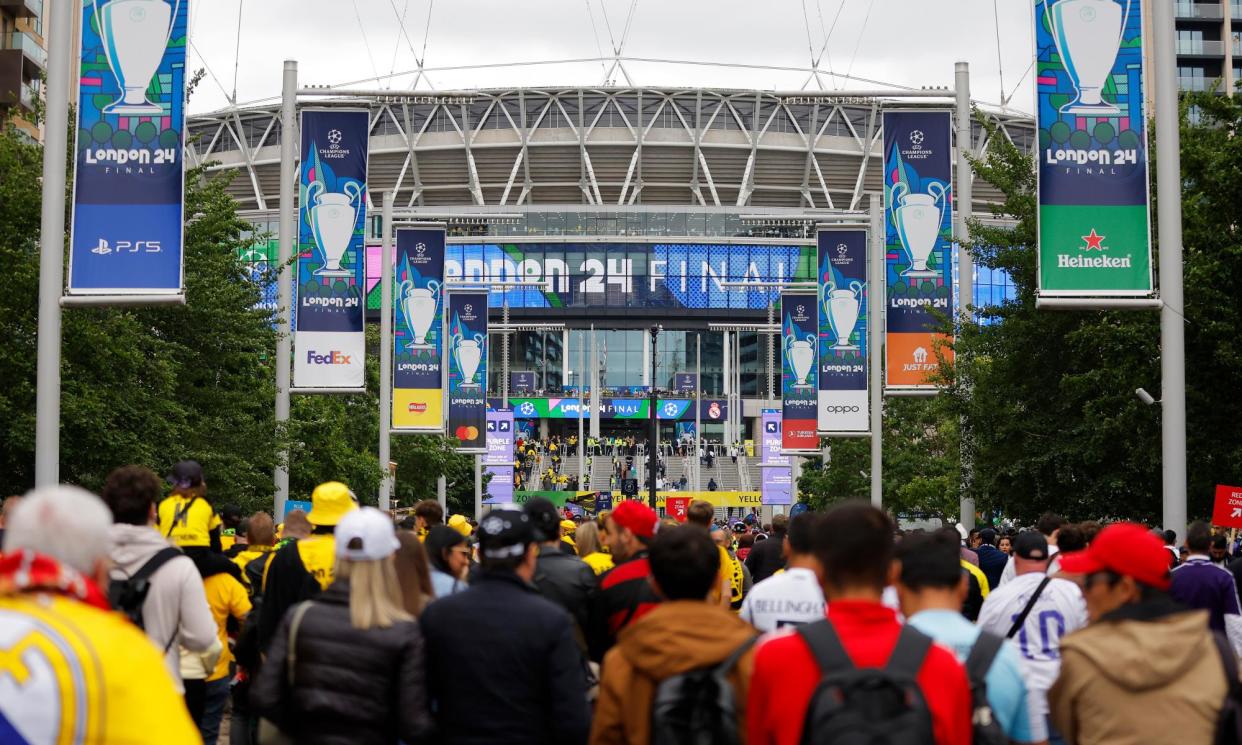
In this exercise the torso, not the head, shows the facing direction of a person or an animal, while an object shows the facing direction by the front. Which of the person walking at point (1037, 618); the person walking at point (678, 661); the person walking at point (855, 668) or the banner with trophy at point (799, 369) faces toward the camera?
the banner with trophy

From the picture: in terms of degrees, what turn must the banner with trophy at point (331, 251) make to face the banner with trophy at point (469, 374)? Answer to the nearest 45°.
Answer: approximately 180°

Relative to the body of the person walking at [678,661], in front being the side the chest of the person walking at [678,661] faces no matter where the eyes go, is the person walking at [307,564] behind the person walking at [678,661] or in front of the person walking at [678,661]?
in front

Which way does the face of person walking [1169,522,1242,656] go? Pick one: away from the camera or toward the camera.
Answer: away from the camera

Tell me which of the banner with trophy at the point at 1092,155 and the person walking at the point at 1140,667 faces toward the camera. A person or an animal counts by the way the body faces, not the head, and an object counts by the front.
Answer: the banner with trophy

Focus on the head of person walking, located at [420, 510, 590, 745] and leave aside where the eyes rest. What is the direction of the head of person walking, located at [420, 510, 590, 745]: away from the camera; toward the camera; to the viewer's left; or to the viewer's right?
away from the camera

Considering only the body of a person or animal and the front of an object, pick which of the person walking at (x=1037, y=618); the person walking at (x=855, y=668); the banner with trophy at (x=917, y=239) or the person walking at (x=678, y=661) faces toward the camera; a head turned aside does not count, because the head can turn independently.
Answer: the banner with trophy

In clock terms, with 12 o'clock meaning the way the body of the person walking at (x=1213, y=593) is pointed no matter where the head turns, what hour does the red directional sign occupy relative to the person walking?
The red directional sign is roughly at 12 o'clock from the person walking.

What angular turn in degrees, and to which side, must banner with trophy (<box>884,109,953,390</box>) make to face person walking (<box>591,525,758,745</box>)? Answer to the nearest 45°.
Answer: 0° — it already faces them

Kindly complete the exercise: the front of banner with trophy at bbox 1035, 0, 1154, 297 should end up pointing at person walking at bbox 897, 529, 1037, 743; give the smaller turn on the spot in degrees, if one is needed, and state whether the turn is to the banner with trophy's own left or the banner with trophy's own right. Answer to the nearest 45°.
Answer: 0° — it already faces them

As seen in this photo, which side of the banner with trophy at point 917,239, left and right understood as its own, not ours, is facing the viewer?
front

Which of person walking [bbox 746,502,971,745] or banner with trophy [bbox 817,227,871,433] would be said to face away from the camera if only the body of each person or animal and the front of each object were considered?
the person walking

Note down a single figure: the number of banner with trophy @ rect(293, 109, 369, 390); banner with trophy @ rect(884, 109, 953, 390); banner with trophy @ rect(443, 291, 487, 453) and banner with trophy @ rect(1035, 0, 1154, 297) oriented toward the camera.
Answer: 4

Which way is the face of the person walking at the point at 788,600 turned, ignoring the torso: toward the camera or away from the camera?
away from the camera

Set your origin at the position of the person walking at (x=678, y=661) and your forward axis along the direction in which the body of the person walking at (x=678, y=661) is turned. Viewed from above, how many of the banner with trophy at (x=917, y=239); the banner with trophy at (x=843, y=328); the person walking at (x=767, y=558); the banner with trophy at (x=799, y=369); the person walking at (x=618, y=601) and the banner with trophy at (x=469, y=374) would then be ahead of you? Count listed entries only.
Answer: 6

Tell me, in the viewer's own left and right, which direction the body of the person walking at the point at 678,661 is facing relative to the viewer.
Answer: facing away from the viewer

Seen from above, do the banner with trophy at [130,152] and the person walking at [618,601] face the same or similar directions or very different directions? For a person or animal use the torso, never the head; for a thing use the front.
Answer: very different directions

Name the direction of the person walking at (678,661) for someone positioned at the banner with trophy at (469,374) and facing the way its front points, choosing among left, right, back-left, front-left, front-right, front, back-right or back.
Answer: front

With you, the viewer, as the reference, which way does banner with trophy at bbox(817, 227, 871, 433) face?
facing the viewer

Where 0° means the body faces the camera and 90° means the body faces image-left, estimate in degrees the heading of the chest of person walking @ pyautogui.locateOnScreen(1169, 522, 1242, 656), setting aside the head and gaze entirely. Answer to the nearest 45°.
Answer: approximately 180°

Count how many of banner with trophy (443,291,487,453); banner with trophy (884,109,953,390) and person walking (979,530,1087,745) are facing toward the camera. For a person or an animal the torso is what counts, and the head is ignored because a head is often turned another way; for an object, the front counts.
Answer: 2

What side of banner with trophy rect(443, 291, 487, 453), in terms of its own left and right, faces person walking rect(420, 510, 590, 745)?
front
